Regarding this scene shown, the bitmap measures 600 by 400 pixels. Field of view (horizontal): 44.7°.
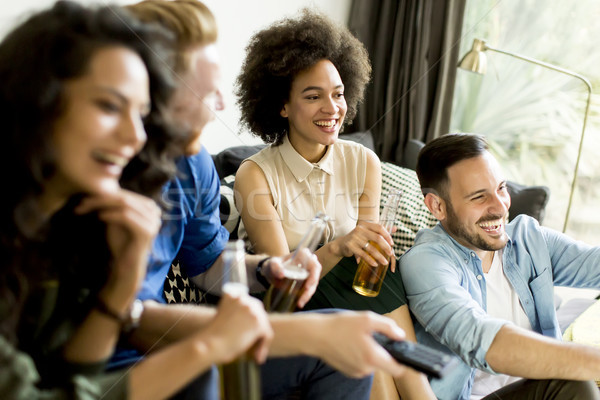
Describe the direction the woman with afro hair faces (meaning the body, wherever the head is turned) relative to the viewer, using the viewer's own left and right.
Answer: facing the viewer and to the right of the viewer

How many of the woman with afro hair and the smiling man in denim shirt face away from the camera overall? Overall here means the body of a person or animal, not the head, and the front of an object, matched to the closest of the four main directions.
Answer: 0
